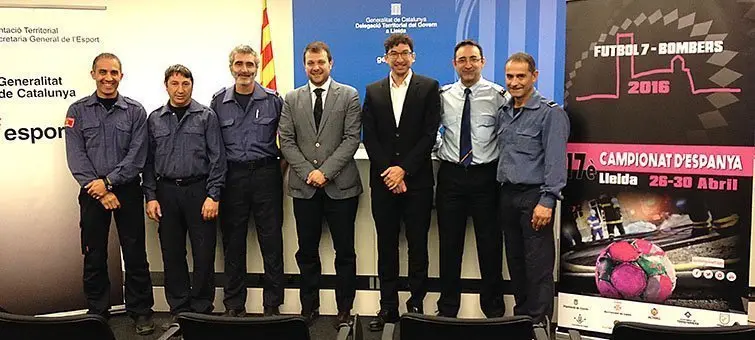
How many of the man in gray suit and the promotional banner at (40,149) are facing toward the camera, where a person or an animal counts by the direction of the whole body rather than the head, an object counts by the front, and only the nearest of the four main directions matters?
2

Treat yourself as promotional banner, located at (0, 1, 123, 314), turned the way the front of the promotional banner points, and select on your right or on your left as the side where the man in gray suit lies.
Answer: on your left

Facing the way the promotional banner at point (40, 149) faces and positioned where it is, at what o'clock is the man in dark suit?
The man in dark suit is roughly at 10 o'clock from the promotional banner.

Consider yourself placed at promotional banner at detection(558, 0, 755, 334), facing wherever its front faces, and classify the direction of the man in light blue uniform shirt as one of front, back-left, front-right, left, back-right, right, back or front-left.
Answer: right

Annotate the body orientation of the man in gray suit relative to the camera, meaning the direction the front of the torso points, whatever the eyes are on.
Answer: toward the camera

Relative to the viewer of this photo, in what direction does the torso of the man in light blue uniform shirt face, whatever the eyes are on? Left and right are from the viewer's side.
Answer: facing the viewer

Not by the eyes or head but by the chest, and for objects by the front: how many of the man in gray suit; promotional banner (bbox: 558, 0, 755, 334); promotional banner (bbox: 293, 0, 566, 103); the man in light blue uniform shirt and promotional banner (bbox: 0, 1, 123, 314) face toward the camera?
5

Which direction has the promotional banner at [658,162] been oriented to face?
toward the camera

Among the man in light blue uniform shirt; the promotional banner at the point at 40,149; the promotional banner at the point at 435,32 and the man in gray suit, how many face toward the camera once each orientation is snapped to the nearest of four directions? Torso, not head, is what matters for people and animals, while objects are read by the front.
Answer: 4

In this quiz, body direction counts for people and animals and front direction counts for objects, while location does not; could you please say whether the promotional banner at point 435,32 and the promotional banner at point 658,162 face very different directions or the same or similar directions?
same or similar directions

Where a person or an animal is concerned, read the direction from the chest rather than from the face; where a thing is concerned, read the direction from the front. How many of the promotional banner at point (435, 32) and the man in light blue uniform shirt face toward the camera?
2

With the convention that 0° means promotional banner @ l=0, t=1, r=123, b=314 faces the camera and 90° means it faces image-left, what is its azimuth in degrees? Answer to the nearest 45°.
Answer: approximately 0°

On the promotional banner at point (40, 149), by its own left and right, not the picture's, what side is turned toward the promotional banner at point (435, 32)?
left

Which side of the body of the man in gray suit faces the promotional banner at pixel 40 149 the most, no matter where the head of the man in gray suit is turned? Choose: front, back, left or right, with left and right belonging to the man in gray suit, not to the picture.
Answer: right

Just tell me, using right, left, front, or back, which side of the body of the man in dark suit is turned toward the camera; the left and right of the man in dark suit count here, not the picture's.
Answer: front
